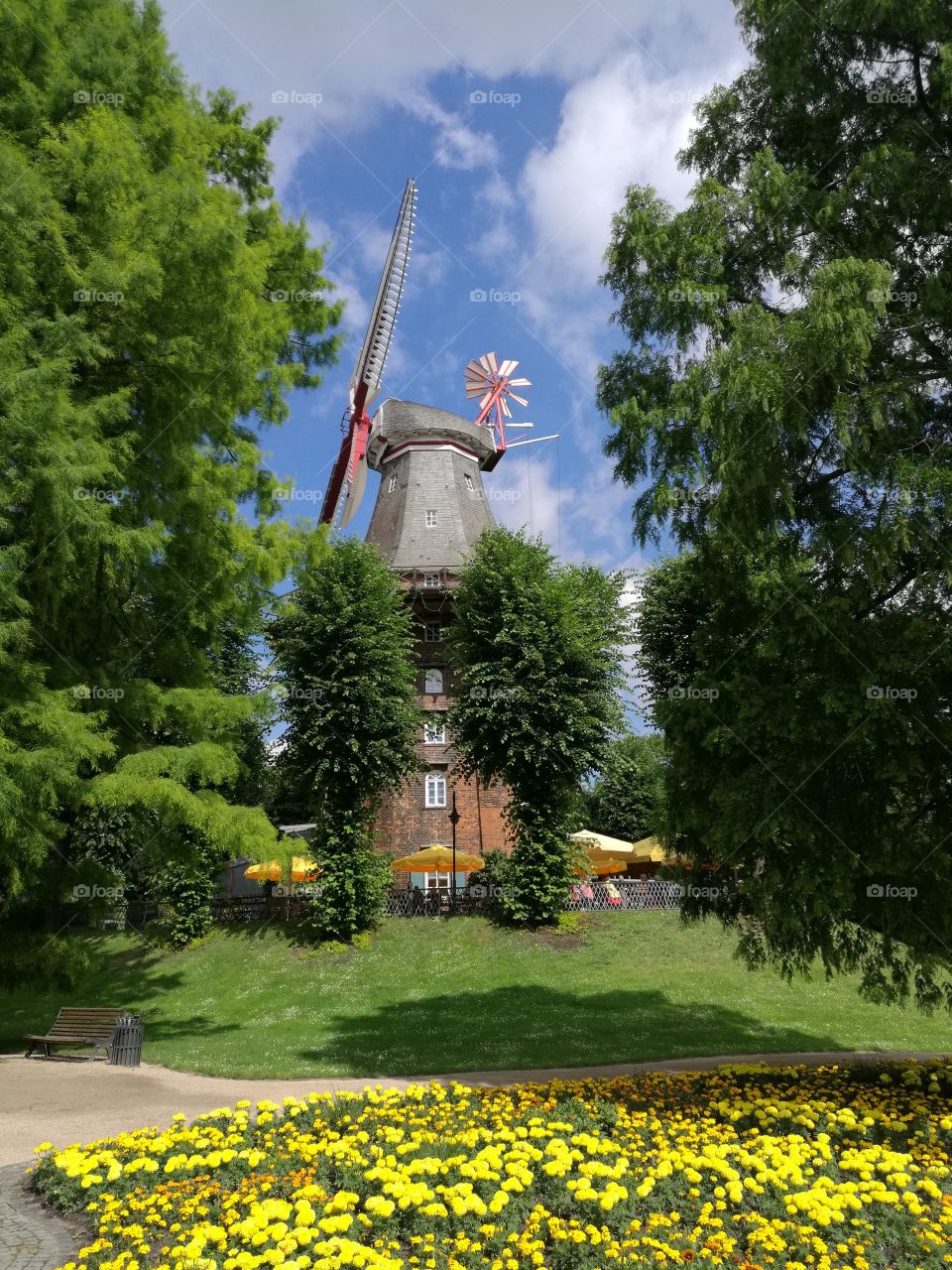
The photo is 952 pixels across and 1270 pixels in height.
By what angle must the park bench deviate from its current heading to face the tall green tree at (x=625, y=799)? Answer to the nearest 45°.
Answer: approximately 180°

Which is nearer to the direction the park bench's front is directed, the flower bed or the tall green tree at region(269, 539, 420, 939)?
the flower bed

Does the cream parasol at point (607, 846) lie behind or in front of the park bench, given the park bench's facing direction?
behind

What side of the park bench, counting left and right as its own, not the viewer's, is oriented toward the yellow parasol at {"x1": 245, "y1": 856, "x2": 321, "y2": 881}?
back

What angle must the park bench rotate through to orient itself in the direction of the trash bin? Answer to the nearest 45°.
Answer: approximately 90° to its left

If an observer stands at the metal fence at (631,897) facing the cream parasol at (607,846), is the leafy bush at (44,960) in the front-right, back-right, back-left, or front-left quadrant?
back-left

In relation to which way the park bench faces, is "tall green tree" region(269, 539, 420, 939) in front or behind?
behind

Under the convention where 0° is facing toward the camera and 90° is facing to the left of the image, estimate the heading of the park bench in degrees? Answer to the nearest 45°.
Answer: approximately 45°

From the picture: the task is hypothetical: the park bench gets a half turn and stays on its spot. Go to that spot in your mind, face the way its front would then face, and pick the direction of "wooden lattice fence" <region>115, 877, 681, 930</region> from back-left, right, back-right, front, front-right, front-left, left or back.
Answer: front

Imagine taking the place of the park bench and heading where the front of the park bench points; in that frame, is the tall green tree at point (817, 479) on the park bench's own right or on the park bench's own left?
on the park bench's own left

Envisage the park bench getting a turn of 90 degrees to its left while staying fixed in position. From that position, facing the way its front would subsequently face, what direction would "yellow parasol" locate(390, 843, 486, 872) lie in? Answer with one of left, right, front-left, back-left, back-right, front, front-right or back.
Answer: left
